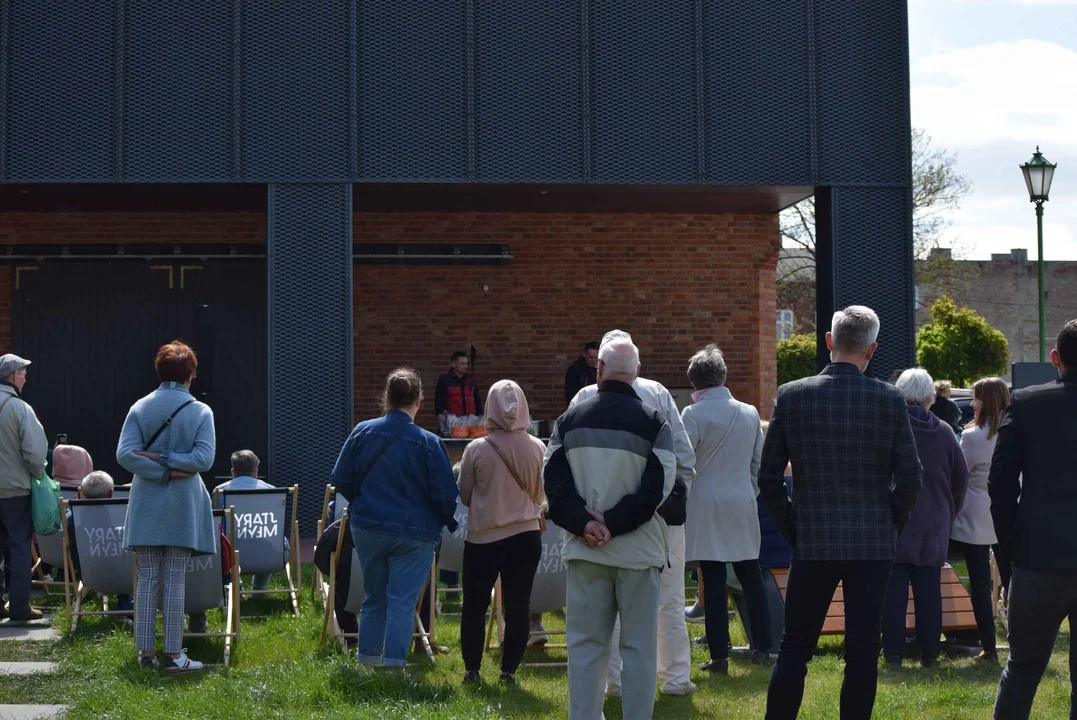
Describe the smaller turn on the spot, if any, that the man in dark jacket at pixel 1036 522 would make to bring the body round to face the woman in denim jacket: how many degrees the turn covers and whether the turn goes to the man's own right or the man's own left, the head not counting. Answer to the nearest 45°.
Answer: approximately 90° to the man's own left

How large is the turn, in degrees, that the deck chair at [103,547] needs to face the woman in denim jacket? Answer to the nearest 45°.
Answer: approximately 135° to its right

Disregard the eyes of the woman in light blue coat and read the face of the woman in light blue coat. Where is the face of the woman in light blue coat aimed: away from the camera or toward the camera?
away from the camera

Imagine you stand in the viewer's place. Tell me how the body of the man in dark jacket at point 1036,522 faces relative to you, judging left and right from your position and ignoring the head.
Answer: facing away from the viewer

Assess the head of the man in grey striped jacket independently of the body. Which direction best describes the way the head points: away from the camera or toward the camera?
away from the camera

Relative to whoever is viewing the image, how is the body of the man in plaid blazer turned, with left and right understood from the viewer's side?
facing away from the viewer

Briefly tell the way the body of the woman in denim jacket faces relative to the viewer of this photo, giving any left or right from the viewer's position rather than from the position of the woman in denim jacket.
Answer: facing away from the viewer

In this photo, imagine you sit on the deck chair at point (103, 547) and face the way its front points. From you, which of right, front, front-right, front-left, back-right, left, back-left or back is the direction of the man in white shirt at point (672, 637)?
back-right

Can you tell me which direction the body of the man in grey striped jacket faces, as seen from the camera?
away from the camera

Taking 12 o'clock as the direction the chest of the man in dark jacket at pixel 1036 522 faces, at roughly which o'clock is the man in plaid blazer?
The man in plaid blazer is roughly at 9 o'clock from the man in dark jacket.

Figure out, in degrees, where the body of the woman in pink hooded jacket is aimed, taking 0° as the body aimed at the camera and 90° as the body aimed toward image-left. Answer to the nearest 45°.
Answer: approximately 180°

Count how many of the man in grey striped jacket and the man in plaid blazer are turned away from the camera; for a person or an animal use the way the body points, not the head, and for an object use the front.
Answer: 2

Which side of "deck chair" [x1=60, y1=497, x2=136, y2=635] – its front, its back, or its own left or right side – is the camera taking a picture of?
back

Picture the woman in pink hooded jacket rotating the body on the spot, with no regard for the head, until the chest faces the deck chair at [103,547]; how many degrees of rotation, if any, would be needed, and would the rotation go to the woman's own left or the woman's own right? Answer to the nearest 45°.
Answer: approximately 45° to the woman's own left

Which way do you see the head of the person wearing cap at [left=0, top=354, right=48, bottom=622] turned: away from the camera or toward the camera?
away from the camera

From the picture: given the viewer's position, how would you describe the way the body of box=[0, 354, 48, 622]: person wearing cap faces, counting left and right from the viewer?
facing away from the viewer and to the right of the viewer
